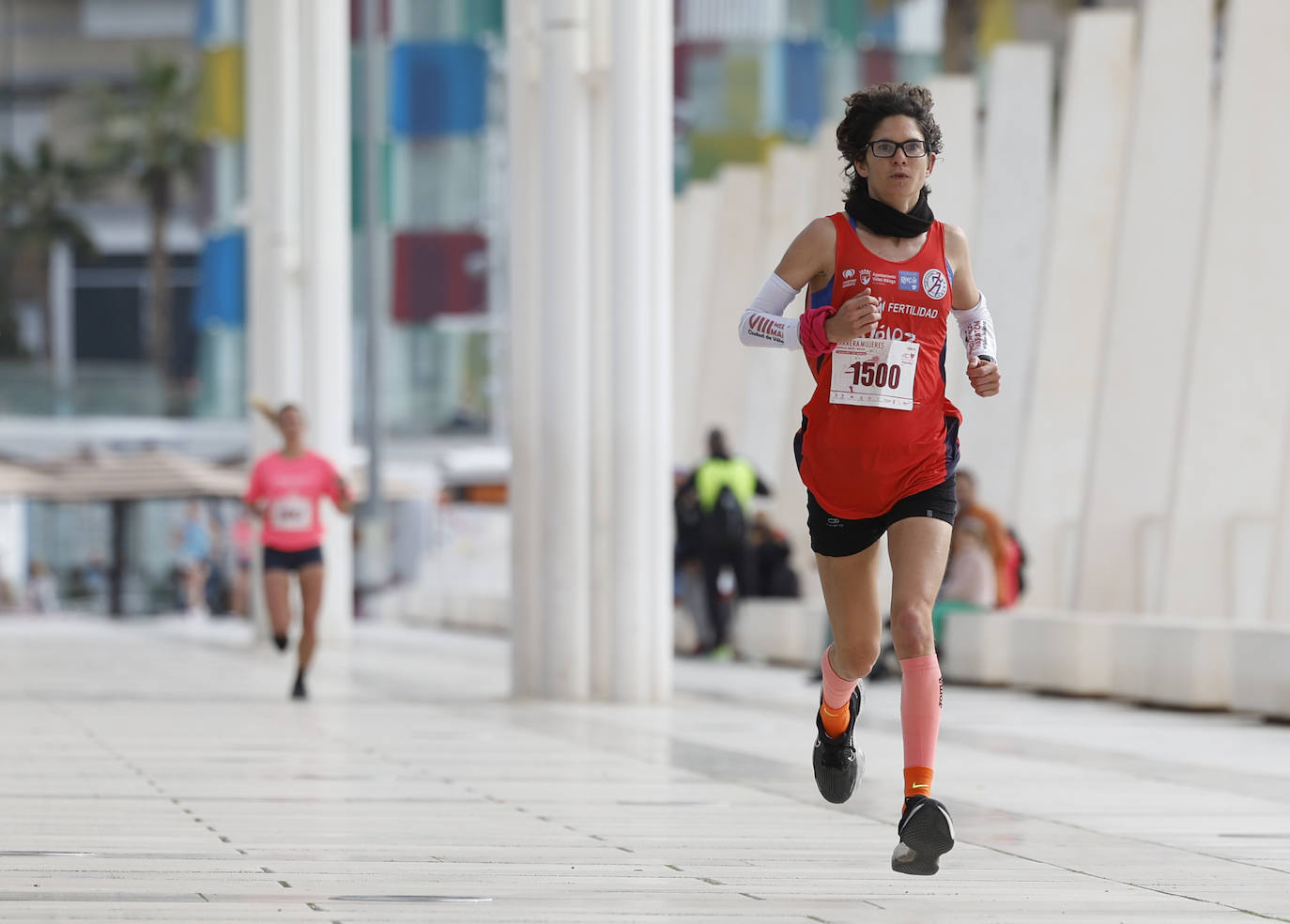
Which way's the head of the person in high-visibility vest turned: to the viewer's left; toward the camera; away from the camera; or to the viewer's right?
away from the camera

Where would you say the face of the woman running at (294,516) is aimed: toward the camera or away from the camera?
toward the camera

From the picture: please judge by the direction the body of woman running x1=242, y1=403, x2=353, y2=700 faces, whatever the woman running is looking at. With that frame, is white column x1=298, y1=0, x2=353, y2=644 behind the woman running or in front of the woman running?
behind

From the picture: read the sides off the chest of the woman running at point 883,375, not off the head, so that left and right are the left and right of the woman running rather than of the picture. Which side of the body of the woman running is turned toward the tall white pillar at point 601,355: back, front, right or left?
back

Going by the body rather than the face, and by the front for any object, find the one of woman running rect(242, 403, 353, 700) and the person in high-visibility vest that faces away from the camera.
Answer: the person in high-visibility vest

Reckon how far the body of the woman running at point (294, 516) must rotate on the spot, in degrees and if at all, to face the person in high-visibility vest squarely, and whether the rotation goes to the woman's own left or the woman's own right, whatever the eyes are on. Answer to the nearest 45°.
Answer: approximately 135° to the woman's own left

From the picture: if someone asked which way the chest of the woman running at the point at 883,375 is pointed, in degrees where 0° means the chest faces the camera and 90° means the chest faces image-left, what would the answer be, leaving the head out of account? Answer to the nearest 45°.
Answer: approximately 0°

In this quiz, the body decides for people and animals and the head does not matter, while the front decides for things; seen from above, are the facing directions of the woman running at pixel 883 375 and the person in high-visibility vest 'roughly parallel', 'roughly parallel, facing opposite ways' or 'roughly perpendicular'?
roughly parallel, facing opposite ways

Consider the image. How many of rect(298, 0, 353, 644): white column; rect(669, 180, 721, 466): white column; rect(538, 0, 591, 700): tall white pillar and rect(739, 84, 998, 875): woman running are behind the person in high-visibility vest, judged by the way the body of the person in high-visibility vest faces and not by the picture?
2

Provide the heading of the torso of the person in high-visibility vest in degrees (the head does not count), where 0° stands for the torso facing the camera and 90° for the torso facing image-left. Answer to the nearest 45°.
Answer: approximately 180°

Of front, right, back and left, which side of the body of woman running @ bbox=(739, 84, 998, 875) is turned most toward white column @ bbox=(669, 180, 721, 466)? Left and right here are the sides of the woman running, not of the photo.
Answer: back

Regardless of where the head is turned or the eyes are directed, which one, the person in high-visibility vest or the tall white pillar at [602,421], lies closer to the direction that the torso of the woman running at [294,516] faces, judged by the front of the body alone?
the tall white pillar

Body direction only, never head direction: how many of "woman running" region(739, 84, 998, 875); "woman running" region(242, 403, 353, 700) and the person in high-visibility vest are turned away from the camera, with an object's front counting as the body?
1

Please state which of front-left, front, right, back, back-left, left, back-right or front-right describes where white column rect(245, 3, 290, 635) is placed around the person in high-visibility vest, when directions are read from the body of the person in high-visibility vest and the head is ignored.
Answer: front-left

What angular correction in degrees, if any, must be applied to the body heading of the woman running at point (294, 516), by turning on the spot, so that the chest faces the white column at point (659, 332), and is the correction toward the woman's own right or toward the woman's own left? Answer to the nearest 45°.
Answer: approximately 90° to the woman's own left

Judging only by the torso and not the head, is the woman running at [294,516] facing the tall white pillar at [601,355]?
no

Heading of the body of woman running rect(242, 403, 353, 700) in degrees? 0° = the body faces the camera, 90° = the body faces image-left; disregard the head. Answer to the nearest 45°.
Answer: approximately 0°

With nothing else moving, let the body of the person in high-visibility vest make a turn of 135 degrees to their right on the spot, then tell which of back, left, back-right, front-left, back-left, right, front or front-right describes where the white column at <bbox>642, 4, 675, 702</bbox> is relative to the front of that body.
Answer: front-right
